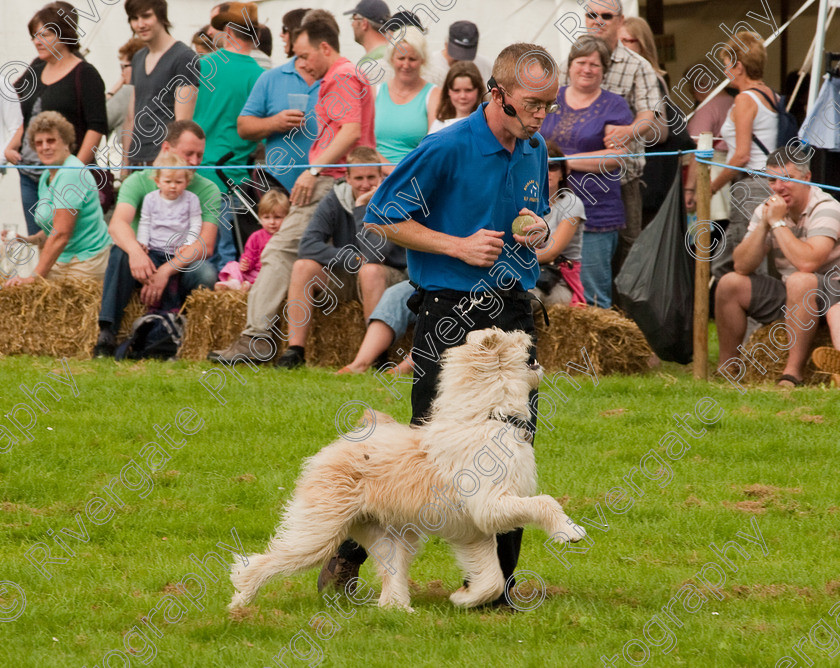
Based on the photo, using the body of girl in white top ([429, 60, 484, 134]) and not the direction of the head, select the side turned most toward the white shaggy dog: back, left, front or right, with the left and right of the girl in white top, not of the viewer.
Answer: front

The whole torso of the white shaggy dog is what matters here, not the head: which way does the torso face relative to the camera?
to the viewer's right

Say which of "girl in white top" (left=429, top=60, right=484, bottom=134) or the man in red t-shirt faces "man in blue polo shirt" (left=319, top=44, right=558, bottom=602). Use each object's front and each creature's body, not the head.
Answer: the girl in white top

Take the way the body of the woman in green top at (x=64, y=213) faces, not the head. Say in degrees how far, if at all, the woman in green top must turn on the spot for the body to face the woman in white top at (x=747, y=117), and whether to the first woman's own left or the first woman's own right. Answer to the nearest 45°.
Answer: approximately 135° to the first woman's own left

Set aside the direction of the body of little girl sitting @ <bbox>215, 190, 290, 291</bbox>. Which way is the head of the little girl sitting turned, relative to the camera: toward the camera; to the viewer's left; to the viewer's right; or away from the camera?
toward the camera

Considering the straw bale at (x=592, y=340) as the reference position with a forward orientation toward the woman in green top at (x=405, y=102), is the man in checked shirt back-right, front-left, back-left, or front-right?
front-right

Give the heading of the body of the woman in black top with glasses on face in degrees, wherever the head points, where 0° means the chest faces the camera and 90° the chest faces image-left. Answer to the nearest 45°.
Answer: approximately 45°

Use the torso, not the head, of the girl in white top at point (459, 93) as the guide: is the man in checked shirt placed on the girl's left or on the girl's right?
on the girl's left

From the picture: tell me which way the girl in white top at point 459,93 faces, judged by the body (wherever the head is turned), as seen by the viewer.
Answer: toward the camera

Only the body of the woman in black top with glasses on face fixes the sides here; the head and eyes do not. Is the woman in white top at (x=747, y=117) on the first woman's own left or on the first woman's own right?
on the first woman's own left

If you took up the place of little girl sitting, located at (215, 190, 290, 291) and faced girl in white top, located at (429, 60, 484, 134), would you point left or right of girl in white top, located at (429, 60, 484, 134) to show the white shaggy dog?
right

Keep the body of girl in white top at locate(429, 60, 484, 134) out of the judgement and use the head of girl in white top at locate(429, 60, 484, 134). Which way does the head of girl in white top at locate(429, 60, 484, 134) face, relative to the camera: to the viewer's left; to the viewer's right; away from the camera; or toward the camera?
toward the camera
